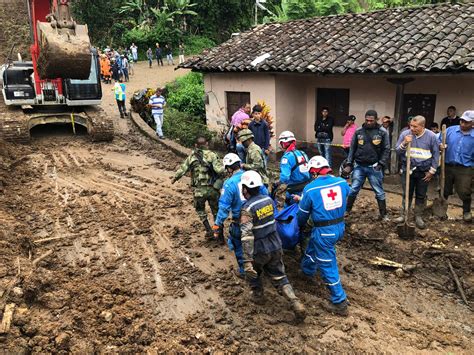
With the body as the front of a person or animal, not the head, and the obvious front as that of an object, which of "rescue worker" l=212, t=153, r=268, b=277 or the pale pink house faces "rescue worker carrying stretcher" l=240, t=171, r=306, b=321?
the pale pink house

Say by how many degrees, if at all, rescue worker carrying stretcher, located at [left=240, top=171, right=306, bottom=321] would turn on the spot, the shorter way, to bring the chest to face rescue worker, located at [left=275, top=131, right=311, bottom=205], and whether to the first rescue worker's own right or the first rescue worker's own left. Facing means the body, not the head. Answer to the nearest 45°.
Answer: approximately 45° to the first rescue worker's own right
